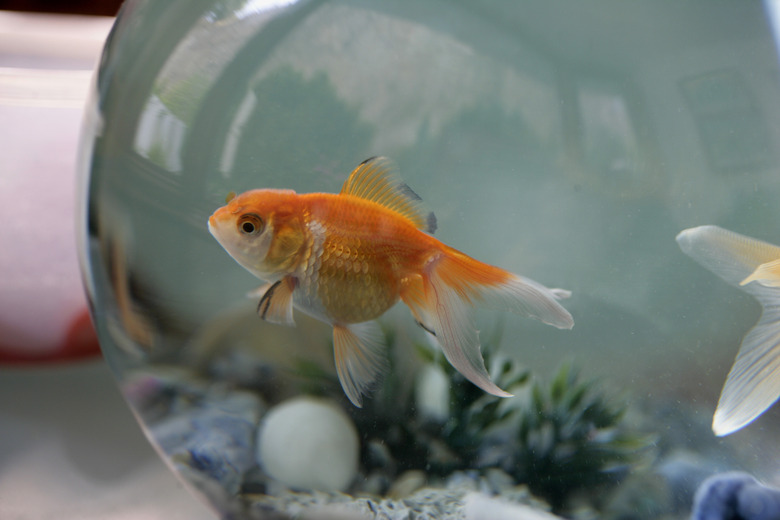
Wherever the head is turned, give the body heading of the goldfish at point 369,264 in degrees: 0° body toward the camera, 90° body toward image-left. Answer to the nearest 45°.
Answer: approximately 90°

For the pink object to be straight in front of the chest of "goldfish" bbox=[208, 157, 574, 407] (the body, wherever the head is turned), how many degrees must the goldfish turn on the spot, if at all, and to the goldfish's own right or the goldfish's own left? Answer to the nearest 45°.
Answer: approximately 45° to the goldfish's own right
